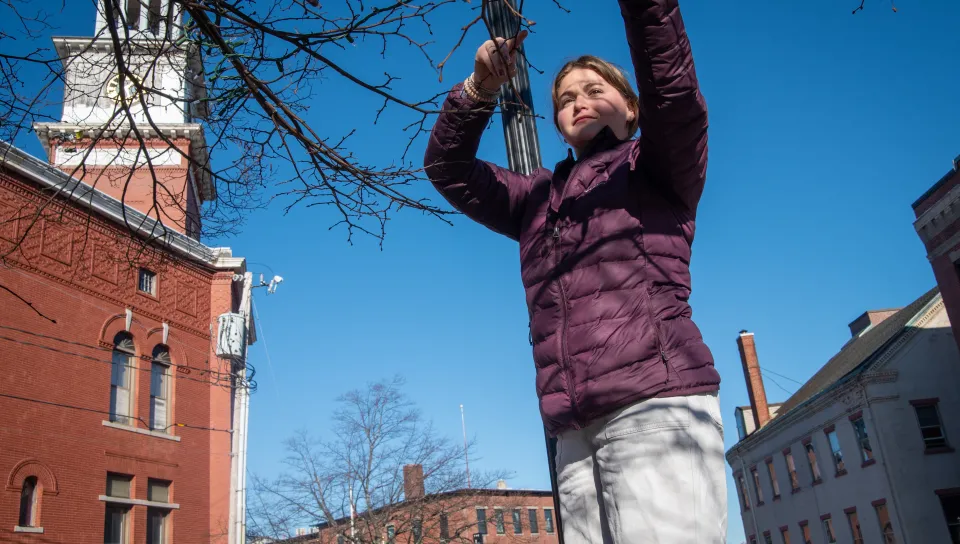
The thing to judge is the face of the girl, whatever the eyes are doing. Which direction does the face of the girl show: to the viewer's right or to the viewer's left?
to the viewer's left

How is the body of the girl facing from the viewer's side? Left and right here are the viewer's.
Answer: facing the viewer and to the left of the viewer

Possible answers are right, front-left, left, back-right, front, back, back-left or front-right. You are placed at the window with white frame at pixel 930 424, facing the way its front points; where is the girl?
front

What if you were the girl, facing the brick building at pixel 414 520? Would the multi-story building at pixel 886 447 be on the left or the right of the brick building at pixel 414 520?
right

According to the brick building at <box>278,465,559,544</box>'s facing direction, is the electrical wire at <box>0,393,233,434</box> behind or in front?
in front

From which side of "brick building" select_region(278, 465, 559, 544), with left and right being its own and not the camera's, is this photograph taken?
front

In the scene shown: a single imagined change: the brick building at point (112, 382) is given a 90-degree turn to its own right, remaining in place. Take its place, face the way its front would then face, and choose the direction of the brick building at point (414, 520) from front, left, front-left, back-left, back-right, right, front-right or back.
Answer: back

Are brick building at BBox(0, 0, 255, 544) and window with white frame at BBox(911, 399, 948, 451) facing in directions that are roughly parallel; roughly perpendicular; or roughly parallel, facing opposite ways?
roughly perpendicular

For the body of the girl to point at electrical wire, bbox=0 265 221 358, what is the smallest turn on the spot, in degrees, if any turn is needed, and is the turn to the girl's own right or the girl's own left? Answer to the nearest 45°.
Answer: approximately 90° to the girl's own right

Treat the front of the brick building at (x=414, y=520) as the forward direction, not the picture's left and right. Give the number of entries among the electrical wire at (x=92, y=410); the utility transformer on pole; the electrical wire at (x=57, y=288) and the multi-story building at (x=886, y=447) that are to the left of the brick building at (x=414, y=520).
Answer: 1

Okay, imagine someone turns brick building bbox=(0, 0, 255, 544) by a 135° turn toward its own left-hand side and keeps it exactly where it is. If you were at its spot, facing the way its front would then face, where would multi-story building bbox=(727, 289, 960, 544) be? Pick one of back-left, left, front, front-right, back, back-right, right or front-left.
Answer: right

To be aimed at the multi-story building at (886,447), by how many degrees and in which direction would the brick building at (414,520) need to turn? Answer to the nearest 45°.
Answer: approximately 90° to its left

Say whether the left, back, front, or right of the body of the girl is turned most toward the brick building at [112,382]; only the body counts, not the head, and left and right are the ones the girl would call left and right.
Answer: right

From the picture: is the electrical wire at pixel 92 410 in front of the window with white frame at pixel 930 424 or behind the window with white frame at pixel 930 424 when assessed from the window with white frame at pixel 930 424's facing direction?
in front

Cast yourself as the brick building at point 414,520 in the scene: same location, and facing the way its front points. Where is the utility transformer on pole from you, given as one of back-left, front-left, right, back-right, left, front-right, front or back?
front-right

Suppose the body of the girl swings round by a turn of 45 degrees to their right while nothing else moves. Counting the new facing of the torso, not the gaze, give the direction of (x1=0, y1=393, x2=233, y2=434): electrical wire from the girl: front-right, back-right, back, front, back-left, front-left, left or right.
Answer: front-right
